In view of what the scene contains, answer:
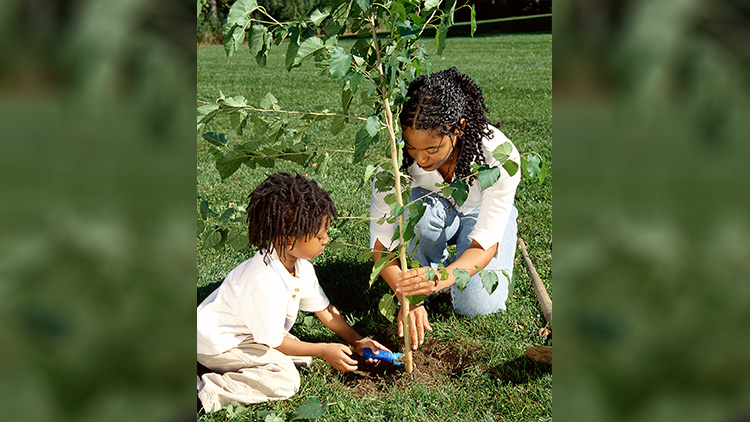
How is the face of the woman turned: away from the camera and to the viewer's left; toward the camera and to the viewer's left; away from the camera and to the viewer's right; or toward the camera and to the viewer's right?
toward the camera and to the viewer's left

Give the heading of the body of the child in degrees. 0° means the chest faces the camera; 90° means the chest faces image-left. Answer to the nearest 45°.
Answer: approximately 270°

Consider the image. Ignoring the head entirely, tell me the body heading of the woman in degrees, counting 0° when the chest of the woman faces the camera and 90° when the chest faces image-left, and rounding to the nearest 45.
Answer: approximately 45°

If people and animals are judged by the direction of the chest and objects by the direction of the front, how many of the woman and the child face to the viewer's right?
1

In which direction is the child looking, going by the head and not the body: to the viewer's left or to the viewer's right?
to the viewer's right

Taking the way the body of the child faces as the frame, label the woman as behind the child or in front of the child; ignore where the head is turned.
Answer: in front

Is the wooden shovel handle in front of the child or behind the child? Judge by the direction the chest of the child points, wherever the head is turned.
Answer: in front
